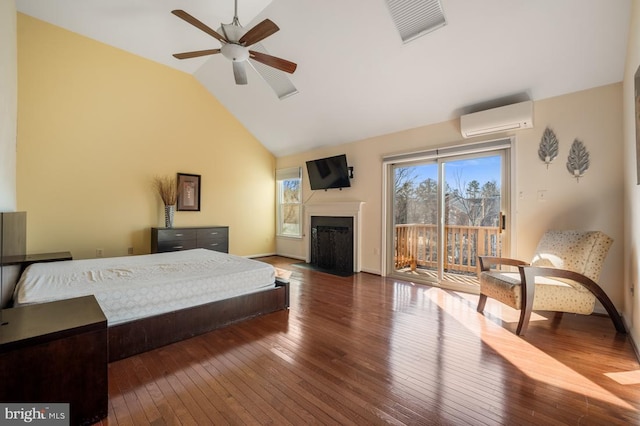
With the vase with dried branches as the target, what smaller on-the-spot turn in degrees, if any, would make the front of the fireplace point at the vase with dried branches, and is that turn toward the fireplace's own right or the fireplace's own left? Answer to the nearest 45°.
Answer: approximately 45° to the fireplace's own right

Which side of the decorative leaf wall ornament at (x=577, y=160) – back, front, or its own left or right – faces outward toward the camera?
front

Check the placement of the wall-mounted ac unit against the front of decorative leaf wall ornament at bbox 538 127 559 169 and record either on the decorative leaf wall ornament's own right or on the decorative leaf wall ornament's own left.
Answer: on the decorative leaf wall ornament's own right

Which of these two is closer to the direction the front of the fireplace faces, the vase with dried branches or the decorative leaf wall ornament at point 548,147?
the vase with dried branches

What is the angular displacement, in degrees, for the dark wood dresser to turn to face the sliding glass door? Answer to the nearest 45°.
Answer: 0° — it already faces it

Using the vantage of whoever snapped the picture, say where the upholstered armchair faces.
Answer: facing the viewer and to the left of the viewer

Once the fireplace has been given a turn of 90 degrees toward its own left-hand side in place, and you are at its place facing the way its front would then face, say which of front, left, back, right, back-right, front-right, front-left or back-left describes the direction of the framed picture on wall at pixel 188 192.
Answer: back-right

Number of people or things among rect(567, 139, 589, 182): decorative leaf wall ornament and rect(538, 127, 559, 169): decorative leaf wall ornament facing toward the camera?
2

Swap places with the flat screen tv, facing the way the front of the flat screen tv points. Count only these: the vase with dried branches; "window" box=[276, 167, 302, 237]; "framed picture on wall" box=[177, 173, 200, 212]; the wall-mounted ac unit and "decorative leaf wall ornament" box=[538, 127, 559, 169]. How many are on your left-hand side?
2

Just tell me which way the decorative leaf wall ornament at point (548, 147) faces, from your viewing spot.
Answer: facing the viewer

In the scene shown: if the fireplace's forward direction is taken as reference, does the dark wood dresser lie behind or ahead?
ahead

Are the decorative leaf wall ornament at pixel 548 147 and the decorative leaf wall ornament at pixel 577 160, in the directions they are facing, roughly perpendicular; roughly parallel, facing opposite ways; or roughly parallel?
roughly parallel

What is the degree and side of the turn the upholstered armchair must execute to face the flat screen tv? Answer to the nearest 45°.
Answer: approximately 45° to its right

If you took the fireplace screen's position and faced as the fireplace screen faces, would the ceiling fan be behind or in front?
in front

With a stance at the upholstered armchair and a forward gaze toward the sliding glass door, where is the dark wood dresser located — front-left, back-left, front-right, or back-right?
front-left

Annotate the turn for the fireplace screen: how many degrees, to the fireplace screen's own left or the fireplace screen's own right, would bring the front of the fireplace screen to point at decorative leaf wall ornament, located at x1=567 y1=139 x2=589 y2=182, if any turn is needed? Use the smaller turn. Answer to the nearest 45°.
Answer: approximately 90° to the fireplace screen's own left

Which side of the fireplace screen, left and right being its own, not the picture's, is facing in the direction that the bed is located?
front

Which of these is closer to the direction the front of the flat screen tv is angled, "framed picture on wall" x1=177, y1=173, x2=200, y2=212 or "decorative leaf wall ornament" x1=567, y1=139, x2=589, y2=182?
the framed picture on wall
